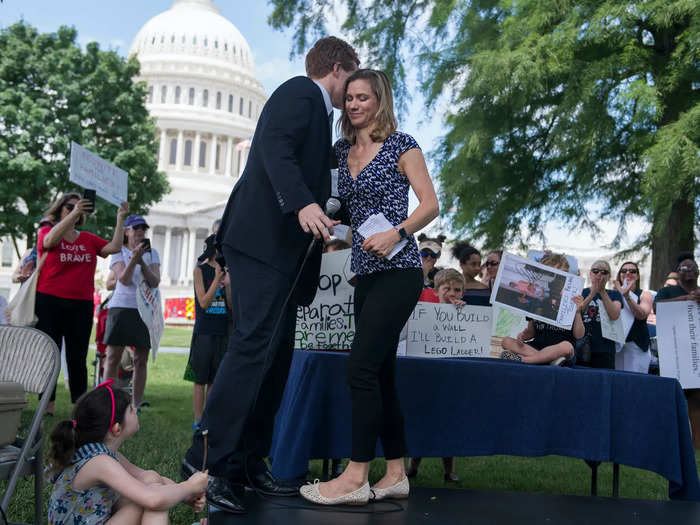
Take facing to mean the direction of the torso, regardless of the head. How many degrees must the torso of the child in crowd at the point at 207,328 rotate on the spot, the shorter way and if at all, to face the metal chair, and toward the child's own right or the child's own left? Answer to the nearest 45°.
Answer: approximately 45° to the child's own right

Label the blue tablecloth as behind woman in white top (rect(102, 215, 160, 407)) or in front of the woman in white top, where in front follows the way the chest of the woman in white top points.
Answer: in front

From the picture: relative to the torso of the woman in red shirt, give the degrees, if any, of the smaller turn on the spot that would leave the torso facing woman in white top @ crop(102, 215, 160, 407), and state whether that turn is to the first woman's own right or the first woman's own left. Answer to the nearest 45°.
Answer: approximately 90° to the first woman's own left

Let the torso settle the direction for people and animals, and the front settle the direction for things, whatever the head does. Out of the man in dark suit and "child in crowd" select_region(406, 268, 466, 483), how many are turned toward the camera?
1

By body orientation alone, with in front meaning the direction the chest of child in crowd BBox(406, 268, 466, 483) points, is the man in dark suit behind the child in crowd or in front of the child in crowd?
in front

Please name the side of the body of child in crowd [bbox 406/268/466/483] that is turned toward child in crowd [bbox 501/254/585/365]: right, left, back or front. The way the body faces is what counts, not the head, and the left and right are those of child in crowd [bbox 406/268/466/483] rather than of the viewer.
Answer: left

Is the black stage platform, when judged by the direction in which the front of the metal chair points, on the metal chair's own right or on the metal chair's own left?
on the metal chair's own left

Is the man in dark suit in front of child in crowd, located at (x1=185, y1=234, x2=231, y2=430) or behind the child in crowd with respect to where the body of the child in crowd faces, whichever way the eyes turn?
in front

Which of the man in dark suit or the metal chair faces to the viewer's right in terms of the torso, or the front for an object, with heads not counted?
the man in dark suit
